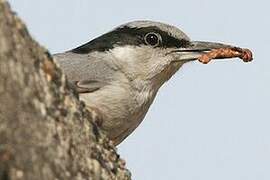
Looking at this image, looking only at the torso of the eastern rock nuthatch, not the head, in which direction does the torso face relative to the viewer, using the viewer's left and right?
facing to the right of the viewer
